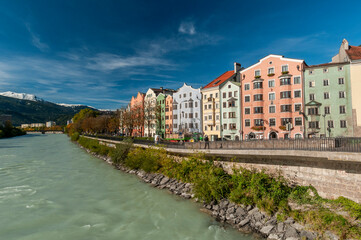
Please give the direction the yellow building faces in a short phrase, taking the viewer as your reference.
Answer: facing the viewer and to the left of the viewer

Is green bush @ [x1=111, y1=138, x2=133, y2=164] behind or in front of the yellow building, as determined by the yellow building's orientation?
in front

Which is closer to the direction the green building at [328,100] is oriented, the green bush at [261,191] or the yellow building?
the green bush

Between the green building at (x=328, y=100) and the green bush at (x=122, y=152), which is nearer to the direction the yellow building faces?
the green bush

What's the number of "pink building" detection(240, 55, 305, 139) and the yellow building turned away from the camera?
0

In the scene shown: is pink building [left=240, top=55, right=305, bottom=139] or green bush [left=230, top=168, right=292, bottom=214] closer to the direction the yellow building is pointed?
the green bush

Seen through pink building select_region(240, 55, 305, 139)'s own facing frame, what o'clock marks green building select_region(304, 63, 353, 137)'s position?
The green building is roughly at 8 o'clock from the pink building.

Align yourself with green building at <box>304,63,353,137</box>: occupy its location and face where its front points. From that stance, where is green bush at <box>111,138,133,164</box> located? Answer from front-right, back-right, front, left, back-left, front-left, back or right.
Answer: front-right

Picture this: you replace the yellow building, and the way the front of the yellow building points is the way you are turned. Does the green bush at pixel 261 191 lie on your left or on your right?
on your left

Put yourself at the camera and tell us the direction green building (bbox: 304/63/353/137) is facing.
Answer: facing the viewer

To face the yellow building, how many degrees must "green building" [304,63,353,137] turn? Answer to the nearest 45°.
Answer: approximately 90° to its right

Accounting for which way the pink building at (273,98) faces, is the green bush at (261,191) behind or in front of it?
in front
